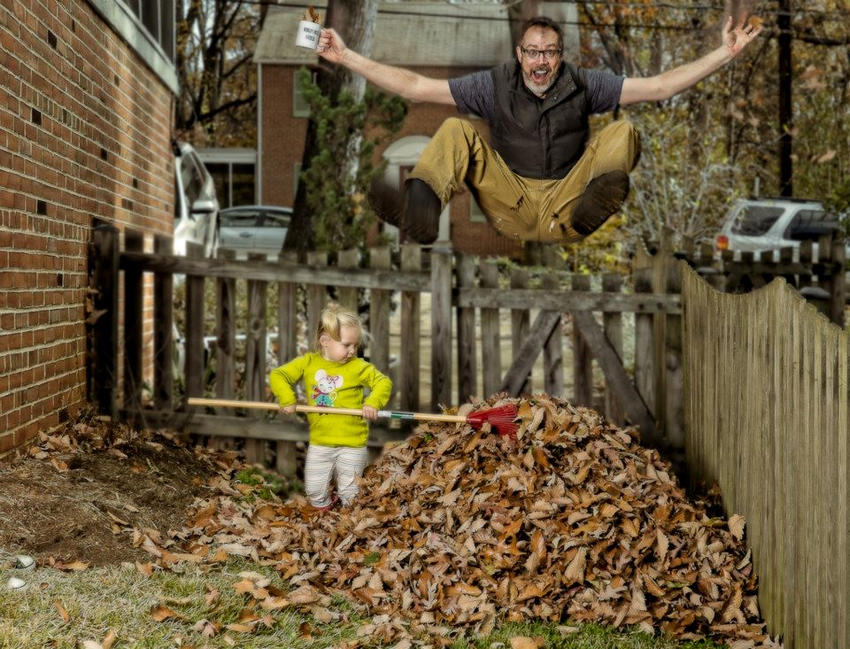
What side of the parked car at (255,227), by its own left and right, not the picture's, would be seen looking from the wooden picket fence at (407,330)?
left

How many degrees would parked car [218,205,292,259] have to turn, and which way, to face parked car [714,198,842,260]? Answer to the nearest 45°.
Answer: approximately 135° to its left

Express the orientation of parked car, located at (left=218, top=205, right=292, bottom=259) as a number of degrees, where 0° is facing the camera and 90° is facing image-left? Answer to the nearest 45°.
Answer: approximately 90°

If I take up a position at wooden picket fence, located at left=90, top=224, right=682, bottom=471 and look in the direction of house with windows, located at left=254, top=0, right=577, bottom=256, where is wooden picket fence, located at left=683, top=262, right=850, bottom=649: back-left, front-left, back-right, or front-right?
back-right

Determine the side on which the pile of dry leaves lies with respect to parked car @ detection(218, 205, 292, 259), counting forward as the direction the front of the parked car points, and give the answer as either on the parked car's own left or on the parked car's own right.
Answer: on the parked car's own left

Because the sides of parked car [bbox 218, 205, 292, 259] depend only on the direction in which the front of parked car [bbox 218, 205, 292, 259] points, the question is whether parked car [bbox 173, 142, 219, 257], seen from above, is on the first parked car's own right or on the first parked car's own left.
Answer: on the first parked car's own left

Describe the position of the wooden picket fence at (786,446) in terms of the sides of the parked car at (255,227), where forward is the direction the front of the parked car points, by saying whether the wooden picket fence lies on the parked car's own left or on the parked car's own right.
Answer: on the parked car's own left
